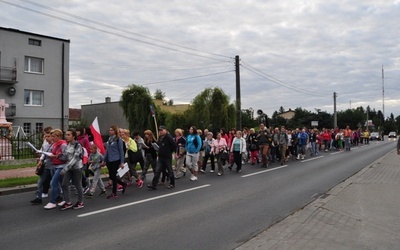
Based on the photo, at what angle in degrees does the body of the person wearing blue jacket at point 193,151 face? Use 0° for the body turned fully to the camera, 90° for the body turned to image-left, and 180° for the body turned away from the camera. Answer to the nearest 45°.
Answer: approximately 45°

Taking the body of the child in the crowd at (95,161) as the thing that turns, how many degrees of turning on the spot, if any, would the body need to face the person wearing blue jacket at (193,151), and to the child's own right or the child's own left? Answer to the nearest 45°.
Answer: approximately 180°

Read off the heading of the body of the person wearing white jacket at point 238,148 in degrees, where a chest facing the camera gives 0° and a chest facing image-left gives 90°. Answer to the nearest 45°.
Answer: approximately 45°

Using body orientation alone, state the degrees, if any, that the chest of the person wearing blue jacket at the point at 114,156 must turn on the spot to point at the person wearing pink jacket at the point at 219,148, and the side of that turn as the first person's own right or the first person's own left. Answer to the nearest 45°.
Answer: approximately 180°

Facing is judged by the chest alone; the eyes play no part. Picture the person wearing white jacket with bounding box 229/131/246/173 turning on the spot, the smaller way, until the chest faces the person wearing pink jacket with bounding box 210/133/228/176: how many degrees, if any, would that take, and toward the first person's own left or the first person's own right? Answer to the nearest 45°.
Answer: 0° — they already face them

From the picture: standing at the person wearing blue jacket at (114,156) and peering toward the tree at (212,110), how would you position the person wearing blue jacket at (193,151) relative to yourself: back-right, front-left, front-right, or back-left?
front-right

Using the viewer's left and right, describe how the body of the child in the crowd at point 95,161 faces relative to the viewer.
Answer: facing the viewer and to the left of the viewer

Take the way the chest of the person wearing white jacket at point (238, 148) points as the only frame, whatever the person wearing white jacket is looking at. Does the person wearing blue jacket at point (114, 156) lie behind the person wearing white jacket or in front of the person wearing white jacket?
in front

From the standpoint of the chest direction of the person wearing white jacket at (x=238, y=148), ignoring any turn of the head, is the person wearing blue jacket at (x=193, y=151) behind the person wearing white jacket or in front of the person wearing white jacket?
in front

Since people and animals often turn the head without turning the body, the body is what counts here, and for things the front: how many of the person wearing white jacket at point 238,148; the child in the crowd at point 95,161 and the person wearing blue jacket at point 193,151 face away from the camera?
0
